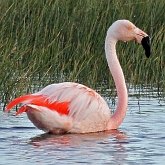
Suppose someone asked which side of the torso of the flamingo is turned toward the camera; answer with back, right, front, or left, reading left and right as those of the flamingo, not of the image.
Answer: right
